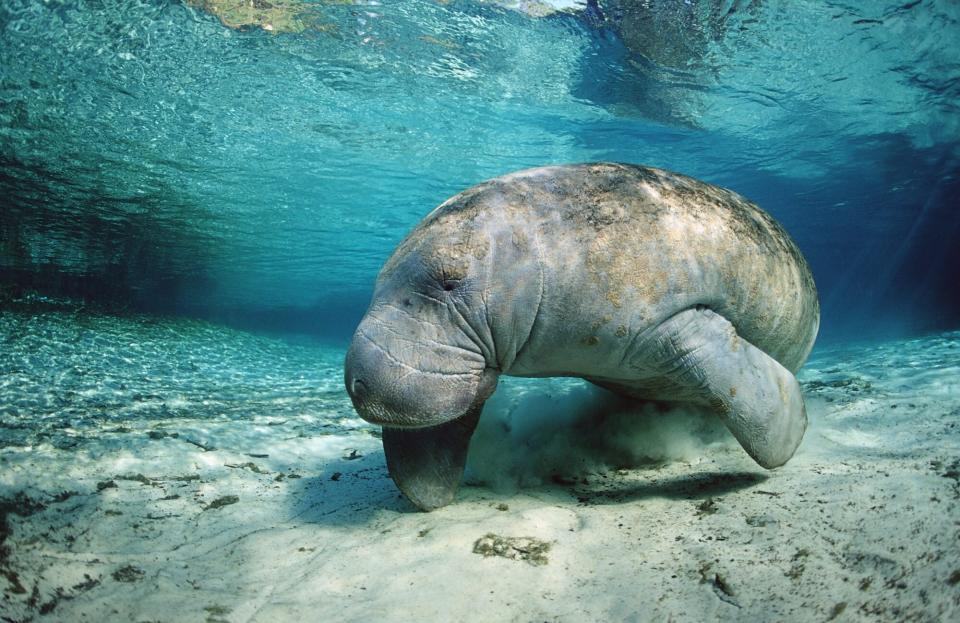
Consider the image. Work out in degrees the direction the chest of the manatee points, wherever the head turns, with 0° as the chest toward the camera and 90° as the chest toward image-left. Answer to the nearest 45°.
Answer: approximately 45°
